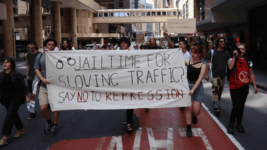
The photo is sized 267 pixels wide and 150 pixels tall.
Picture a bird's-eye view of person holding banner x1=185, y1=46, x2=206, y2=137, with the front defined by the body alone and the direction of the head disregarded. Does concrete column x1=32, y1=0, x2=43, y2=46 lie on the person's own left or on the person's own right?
on the person's own right

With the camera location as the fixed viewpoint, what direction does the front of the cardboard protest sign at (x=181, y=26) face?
facing the viewer

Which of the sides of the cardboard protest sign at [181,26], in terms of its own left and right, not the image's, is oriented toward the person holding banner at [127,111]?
front

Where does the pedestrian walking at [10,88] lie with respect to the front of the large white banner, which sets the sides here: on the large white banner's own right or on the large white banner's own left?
on the large white banner's own right

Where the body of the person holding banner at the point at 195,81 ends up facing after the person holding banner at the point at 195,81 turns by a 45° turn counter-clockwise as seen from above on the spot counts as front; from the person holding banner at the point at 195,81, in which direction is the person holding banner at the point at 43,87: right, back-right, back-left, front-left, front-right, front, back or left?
right

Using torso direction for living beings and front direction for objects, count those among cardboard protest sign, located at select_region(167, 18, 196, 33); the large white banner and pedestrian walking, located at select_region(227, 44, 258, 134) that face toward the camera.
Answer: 3

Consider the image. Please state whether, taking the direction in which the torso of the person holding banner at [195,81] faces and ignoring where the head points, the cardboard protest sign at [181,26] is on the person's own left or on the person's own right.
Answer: on the person's own right

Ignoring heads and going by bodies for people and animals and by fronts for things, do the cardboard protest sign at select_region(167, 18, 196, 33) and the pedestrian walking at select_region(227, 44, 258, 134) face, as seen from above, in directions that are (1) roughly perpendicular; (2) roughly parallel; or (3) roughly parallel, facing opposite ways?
roughly parallel

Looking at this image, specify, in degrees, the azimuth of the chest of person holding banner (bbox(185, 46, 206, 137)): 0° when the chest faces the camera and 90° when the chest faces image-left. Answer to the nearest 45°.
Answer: approximately 45°

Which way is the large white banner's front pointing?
toward the camera

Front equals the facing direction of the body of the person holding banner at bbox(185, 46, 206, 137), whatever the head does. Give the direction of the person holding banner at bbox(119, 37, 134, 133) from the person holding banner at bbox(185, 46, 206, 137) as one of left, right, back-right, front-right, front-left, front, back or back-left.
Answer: front-right
